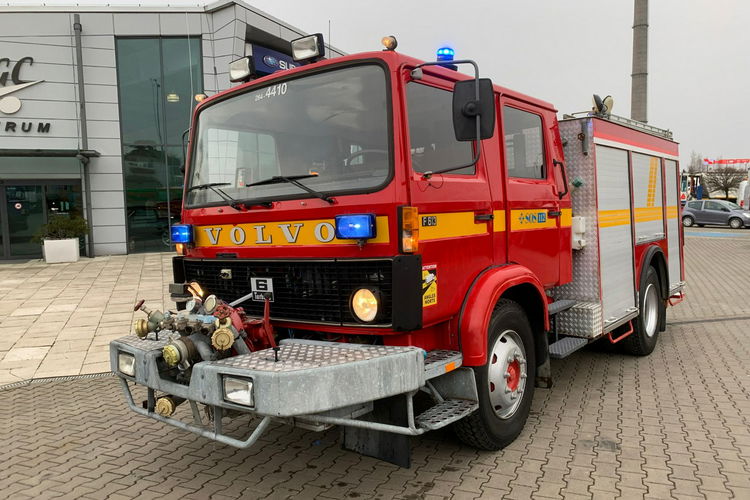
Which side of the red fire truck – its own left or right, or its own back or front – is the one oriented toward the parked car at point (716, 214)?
back

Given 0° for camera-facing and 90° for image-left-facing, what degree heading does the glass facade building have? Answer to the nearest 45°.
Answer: approximately 0°

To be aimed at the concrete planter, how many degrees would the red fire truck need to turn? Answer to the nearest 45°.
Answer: approximately 90° to its right

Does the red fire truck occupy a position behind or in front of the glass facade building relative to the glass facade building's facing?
in front

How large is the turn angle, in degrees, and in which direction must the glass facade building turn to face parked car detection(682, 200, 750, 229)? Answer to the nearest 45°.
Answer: approximately 90° to its left

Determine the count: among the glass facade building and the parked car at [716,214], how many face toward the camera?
1
